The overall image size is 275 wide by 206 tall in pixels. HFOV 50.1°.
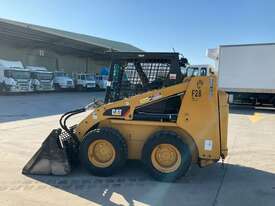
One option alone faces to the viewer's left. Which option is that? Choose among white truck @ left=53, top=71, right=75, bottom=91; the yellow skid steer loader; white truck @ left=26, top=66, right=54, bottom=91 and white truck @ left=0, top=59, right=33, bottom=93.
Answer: the yellow skid steer loader

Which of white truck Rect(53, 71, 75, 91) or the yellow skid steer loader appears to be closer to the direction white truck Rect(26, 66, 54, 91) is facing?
the yellow skid steer loader

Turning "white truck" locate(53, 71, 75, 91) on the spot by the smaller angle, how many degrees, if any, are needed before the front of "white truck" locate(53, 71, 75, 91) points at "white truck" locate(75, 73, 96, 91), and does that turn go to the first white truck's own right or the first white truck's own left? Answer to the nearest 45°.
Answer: approximately 90° to the first white truck's own left

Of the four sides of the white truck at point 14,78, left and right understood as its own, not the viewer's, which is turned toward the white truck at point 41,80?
left

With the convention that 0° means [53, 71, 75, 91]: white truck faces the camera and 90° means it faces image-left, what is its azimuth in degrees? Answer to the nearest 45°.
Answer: approximately 315°

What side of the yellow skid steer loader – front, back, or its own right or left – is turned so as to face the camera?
left

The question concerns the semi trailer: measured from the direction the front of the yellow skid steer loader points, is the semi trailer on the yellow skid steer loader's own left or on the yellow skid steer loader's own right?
on the yellow skid steer loader's own right

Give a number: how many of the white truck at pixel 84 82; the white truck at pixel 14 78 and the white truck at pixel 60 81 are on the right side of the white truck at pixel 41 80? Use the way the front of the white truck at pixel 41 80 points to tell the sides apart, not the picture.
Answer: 1

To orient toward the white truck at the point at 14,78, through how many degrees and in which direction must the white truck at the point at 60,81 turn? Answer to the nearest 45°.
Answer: approximately 90° to its right

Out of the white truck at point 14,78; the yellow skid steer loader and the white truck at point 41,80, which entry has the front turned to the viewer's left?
the yellow skid steer loader

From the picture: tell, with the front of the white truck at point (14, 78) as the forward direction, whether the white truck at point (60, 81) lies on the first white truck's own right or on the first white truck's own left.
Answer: on the first white truck's own left
